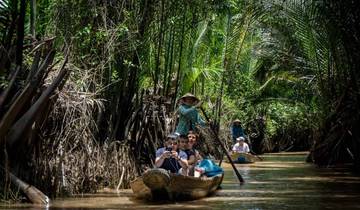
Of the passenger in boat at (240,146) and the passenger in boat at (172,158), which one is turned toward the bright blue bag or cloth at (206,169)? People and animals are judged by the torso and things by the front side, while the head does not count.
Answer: the passenger in boat at (240,146)

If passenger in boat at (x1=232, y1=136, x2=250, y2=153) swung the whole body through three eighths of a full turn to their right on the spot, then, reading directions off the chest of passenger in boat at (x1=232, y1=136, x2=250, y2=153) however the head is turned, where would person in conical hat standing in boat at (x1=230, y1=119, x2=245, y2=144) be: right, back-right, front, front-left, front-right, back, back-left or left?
front-right

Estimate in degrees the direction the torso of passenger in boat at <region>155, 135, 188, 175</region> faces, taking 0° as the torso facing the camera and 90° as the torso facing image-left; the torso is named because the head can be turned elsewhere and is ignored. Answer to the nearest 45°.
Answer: approximately 0°

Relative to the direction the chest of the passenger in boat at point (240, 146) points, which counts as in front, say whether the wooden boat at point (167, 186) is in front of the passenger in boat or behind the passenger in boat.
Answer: in front

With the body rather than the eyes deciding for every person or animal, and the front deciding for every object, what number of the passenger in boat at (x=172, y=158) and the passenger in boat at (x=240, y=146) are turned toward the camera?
2

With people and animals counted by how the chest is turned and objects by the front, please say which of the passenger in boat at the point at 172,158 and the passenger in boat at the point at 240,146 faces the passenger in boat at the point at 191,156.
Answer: the passenger in boat at the point at 240,146

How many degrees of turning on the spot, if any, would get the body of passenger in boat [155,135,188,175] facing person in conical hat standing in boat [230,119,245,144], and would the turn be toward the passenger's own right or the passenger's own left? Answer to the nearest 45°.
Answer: approximately 180°

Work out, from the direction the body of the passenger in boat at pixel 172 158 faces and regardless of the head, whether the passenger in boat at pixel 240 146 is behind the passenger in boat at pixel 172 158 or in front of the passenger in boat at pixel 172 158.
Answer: behind

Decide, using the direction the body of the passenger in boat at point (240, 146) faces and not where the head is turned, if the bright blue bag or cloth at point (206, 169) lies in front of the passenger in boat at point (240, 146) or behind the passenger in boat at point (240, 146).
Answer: in front
